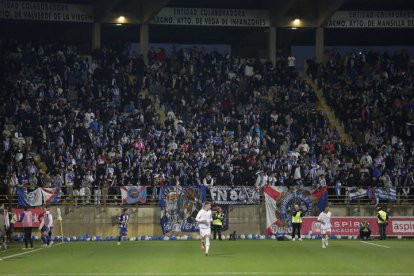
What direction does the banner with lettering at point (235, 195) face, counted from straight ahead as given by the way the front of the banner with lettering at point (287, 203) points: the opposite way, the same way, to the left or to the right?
the same way

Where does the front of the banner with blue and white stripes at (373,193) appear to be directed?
toward the camera

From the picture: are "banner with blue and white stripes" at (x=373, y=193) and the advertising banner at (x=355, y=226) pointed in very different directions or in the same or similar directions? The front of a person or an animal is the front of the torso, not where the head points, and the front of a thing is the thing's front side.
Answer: same or similar directions

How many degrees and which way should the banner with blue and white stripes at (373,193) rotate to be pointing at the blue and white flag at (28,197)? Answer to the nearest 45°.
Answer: approximately 90° to its right

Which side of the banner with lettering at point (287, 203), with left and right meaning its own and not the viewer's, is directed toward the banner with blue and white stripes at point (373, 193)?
left

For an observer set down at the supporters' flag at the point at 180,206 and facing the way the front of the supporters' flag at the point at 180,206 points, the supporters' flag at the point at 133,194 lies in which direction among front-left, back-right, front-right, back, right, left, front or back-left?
right

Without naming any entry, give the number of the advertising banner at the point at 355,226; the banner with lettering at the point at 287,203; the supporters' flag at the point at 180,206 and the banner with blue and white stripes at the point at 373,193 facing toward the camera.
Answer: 4

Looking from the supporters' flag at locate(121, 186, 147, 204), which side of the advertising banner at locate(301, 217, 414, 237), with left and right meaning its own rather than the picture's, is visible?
right

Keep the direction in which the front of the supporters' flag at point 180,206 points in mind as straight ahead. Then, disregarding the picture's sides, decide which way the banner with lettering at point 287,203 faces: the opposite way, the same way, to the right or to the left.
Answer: the same way

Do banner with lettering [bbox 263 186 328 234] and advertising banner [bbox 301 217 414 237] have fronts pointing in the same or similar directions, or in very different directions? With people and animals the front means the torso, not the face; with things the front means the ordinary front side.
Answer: same or similar directions

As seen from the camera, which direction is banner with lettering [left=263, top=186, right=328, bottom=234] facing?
toward the camera

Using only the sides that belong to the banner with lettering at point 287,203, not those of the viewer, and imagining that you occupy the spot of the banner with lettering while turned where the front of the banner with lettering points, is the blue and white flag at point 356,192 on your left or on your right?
on your left

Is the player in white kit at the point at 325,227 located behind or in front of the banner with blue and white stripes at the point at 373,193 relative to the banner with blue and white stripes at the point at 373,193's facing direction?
in front

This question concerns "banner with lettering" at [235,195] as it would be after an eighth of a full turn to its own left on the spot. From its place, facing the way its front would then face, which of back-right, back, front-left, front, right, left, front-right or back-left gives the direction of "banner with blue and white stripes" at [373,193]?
front-left

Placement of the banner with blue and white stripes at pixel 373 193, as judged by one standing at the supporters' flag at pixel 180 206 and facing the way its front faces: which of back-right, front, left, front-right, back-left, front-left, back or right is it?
left

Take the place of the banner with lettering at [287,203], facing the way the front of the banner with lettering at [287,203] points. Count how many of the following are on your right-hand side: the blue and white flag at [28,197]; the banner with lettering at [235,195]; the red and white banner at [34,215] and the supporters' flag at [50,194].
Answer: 4

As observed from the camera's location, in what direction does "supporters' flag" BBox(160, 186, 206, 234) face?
facing the viewer
